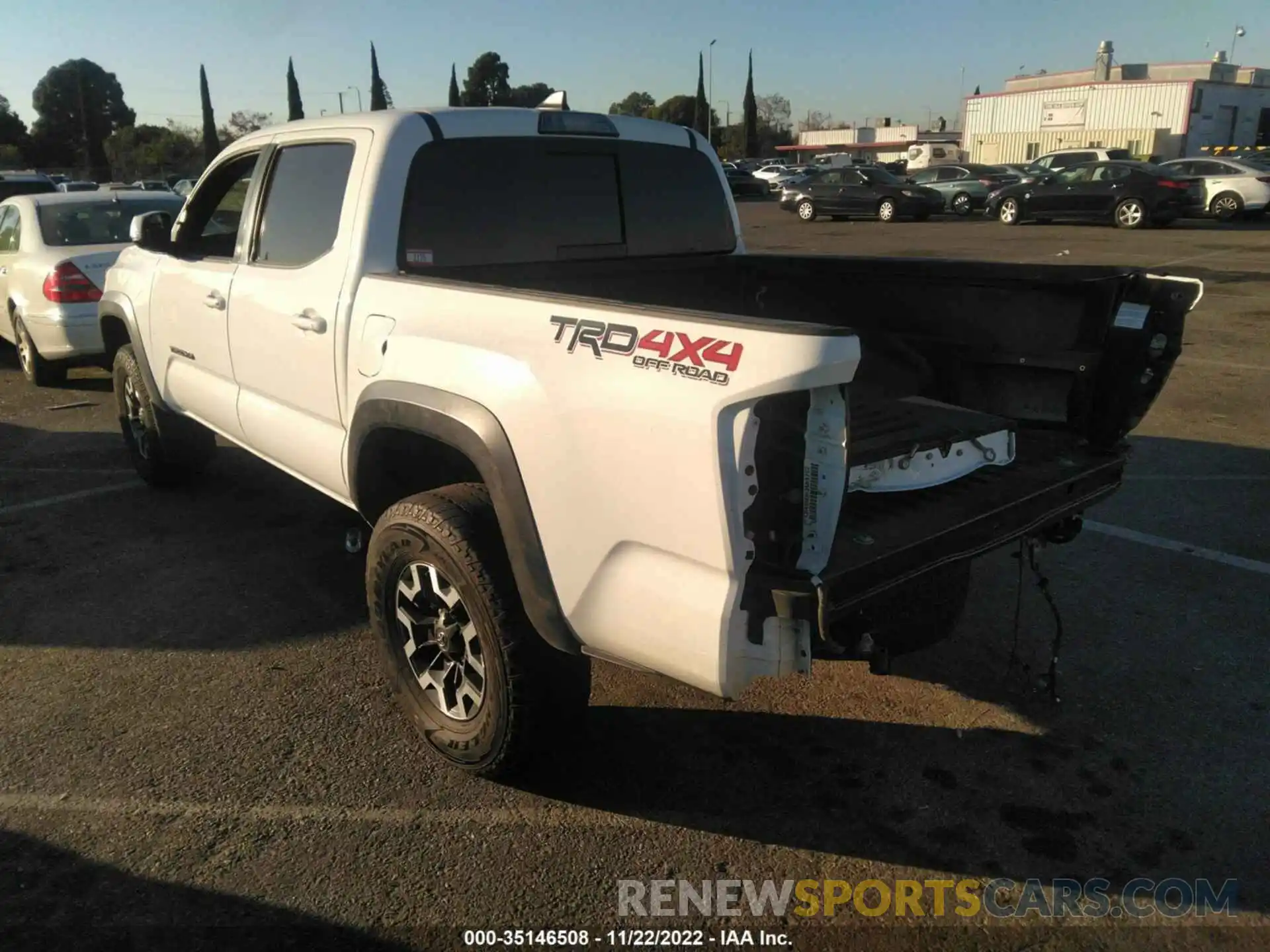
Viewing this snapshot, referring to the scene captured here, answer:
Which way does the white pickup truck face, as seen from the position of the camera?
facing away from the viewer and to the left of the viewer

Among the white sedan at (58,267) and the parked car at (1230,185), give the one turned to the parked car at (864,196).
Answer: the parked car at (1230,185)

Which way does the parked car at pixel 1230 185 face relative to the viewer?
to the viewer's left

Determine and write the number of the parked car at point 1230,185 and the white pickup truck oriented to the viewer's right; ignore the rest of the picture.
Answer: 0

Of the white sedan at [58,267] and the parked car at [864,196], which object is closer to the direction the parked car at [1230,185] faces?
the parked car

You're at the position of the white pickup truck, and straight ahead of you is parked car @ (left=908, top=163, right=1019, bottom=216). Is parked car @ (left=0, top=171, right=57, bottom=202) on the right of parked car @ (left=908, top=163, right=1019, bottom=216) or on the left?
left

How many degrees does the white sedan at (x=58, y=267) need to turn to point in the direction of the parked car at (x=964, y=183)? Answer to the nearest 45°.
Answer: approximately 90° to its right

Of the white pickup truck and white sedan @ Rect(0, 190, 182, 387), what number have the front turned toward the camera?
0

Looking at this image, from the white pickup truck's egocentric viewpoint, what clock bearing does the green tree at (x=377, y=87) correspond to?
The green tree is roughly at 1 o'clock from the white pickup truck.

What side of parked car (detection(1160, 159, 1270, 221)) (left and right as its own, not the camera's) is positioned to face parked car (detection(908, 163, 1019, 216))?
front

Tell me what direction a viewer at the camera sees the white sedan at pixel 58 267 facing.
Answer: facing away from the viewer and to the left of the viewer

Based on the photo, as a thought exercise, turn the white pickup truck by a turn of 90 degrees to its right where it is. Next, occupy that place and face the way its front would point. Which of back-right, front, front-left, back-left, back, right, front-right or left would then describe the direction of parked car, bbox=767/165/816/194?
front-left
